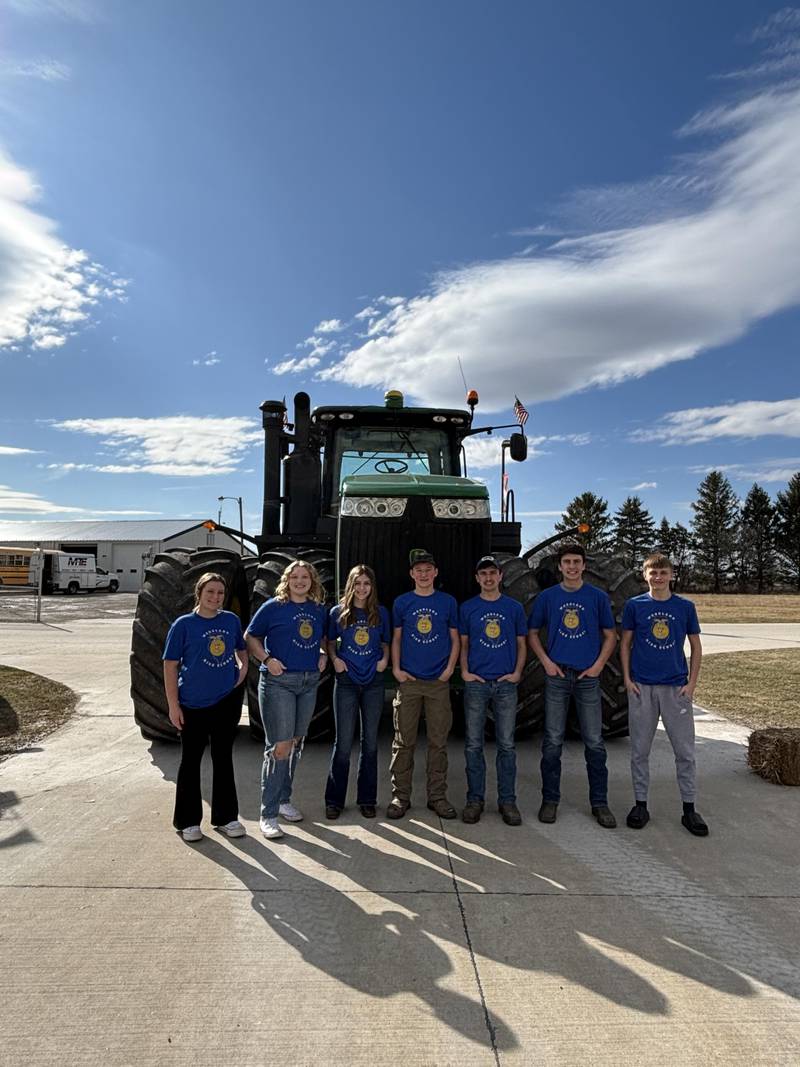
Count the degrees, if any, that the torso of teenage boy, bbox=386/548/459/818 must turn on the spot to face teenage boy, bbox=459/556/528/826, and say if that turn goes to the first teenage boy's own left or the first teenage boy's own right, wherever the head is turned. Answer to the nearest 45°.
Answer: approximately 90° to the first teenage boy's own left

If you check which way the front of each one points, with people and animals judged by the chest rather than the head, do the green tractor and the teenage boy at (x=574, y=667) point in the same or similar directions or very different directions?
same or similar directions

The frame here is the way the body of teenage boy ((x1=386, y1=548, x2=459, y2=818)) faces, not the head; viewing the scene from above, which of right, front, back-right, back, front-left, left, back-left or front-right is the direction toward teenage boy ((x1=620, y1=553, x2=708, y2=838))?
left

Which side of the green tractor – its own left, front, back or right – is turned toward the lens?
front

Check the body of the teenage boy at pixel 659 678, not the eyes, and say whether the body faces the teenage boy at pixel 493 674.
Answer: no

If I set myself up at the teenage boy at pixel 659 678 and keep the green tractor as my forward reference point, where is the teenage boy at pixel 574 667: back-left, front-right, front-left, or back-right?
front-left

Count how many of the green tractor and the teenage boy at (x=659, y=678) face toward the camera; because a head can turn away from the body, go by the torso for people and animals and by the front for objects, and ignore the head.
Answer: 2

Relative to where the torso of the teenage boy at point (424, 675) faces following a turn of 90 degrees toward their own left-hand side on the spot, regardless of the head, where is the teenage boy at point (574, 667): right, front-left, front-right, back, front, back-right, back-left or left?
front

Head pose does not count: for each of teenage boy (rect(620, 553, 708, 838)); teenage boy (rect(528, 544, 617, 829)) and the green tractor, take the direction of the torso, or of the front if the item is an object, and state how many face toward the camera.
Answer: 3

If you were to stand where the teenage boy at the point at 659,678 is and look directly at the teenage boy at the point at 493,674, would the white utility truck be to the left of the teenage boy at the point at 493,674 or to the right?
right

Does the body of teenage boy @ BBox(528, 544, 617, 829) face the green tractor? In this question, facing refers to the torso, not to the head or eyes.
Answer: no

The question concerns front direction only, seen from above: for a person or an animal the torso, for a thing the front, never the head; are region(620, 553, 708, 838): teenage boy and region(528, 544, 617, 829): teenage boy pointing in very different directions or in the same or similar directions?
same or similar directions

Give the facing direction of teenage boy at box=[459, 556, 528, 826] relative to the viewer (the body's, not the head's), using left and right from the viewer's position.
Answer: facing the viewer

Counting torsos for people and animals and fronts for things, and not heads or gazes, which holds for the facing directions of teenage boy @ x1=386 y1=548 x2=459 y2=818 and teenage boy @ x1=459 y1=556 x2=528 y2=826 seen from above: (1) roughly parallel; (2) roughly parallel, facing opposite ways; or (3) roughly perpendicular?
roughly parallel

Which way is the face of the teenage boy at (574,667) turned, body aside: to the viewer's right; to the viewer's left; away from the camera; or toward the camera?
toward the camera

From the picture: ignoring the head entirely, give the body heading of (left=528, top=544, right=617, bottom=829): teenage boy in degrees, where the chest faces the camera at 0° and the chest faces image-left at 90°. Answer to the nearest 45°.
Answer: approximately 0°

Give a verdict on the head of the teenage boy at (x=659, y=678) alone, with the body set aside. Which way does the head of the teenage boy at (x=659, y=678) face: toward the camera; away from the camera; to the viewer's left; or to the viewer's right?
toward the camera

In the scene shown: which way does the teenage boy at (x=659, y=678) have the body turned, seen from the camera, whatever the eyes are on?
toward the camera
